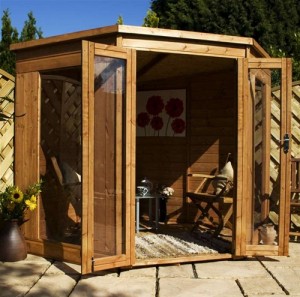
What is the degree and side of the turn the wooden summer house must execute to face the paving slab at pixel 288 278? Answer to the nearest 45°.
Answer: approximately 90° to its left

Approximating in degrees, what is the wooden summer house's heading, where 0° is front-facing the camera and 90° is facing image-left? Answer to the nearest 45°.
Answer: approximately 0°

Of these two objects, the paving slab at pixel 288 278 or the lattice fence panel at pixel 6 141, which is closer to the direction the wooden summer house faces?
the paving slab

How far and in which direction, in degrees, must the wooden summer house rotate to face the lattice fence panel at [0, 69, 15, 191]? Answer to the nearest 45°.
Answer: approximately 135° to its right
